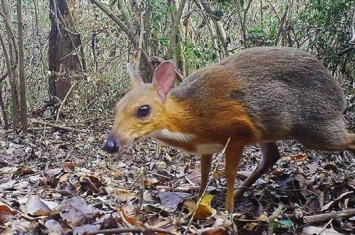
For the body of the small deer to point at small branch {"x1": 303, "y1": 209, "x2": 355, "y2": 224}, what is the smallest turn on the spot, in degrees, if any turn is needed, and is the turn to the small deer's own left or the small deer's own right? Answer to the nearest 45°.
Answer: approximately 135° to the small deer's own left

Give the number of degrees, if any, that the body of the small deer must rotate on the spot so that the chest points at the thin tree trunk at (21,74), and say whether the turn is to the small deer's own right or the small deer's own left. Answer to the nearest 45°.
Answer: approximately 45° to the small deer's own right

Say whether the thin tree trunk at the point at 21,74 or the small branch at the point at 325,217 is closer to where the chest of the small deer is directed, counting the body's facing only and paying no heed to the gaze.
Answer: the thin tree trunk

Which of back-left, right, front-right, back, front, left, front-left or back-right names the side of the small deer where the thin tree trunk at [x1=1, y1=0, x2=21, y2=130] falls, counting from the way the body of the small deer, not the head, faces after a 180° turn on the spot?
back-left

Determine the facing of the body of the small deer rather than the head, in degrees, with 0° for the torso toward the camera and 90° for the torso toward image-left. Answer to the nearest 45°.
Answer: approximately 90°
